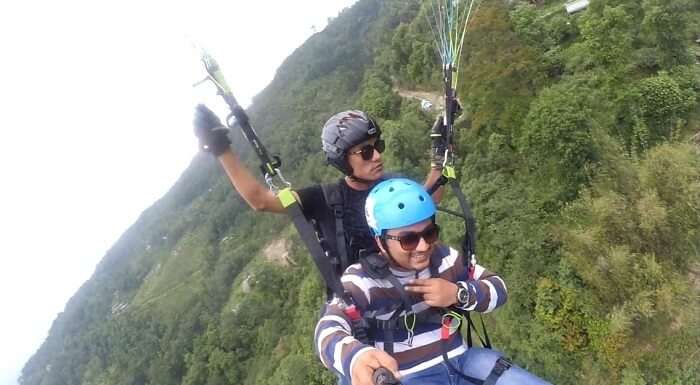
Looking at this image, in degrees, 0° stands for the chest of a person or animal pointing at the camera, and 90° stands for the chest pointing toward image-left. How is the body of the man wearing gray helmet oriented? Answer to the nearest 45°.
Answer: approximately 315°

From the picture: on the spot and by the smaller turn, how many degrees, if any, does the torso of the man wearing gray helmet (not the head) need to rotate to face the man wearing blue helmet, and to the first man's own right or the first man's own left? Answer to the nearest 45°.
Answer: approximately 45° to the first man's own right

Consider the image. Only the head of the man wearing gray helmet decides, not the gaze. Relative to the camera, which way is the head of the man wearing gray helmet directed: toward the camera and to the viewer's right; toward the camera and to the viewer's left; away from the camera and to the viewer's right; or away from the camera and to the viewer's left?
toward the camera and to the viewer's right
